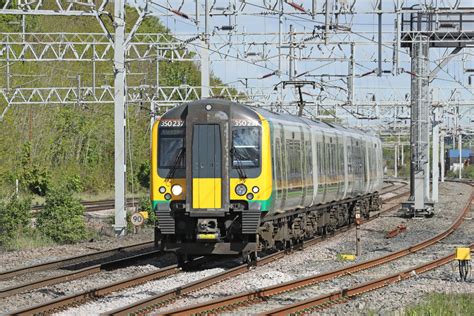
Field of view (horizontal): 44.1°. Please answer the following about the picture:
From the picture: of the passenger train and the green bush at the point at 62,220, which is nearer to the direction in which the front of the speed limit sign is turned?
the green bush

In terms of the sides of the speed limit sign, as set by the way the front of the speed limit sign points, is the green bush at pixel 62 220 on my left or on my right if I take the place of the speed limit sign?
on my right

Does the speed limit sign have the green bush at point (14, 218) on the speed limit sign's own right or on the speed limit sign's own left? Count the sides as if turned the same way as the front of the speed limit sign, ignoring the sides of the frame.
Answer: on the speed limit sign's own right

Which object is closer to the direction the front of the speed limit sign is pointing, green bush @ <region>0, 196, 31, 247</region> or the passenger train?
the green bush

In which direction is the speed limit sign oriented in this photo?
toward the camera

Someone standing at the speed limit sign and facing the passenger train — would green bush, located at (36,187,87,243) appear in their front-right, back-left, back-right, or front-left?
back-right

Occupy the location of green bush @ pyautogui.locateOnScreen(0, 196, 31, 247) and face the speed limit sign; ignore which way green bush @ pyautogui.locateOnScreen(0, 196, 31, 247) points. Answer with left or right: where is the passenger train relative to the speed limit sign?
right
